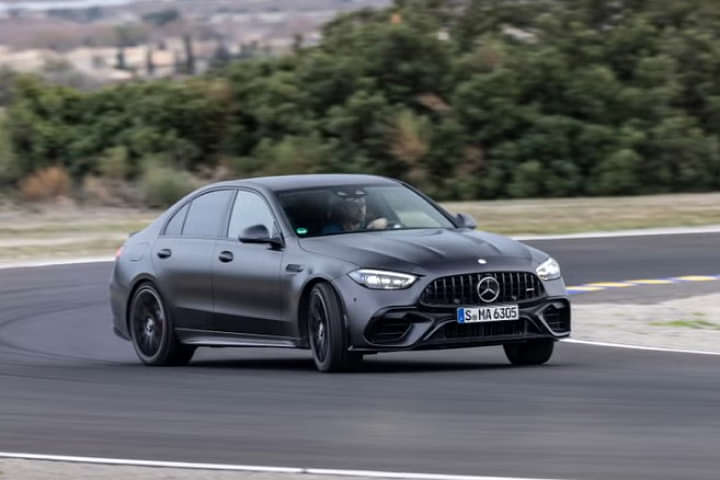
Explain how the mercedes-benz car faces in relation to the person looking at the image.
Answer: facing the viewer and to the right of the viewer

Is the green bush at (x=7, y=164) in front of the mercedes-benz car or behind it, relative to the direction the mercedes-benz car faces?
behind

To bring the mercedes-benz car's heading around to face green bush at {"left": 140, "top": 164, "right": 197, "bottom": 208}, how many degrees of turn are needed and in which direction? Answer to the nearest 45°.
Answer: approximately 135° to its left

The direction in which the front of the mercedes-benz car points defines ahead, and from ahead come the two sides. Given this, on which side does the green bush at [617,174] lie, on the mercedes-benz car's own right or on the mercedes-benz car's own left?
on the mercedes-benz car's own left

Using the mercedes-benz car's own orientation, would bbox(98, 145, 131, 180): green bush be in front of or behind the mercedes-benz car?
behind
